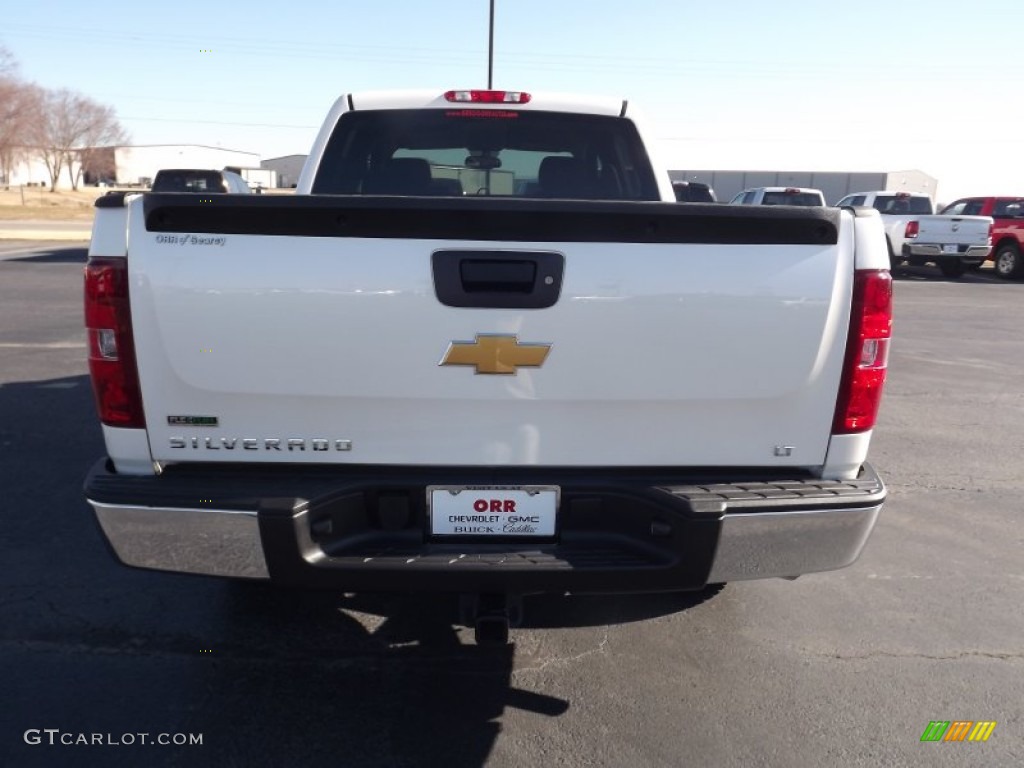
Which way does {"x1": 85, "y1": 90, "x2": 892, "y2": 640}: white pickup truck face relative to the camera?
away from the camera

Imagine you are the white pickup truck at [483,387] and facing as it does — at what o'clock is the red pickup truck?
The red pickup truck is roughly at 1 o'clock from the white pickup truck.

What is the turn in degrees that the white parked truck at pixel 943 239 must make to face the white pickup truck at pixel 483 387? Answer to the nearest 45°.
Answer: approximately 135° to its left

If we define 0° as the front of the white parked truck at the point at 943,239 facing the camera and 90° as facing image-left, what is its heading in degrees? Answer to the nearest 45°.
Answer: approximately 135°
